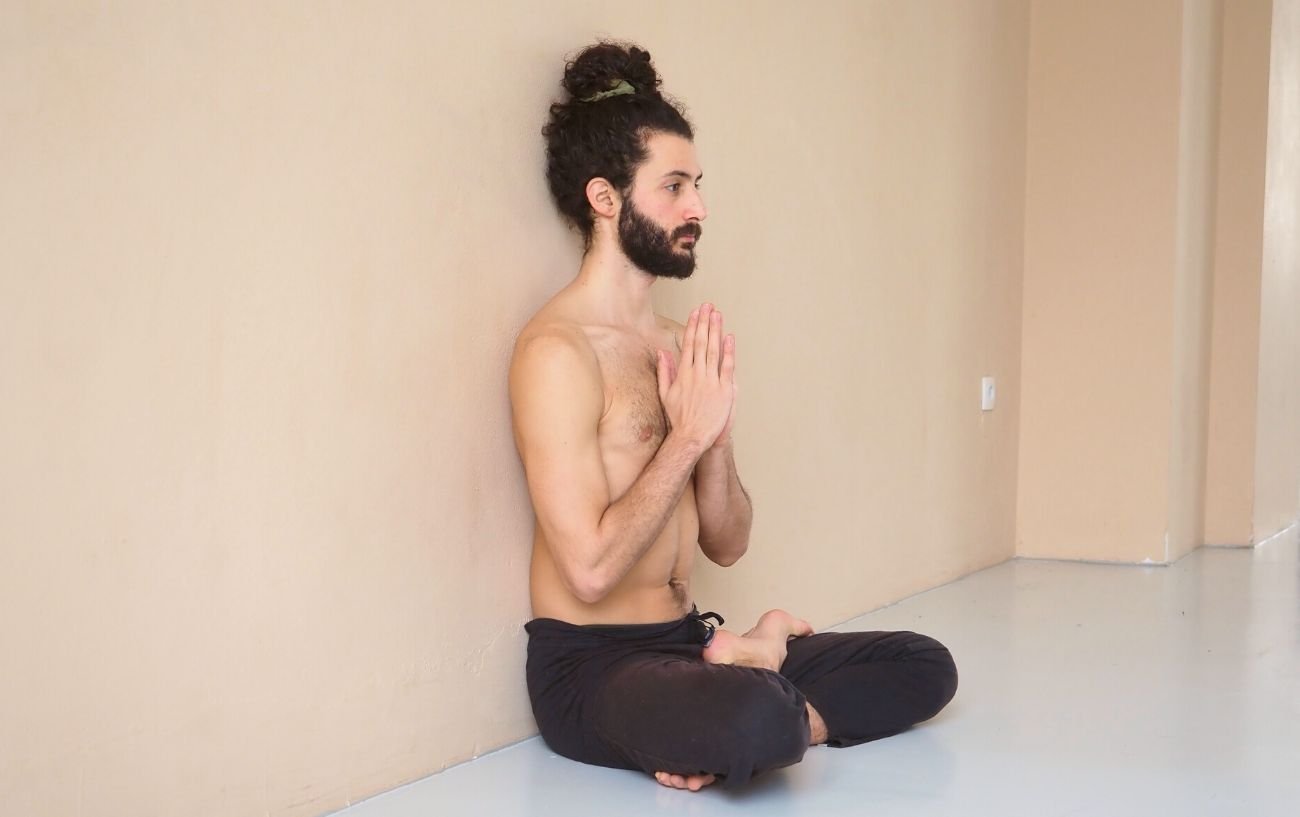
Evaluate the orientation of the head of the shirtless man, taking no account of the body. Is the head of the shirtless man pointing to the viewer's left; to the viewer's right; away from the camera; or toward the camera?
to the viewer's right

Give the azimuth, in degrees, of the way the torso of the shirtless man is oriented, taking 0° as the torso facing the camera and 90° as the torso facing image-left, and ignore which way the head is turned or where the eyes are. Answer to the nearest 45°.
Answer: approximately 315°
